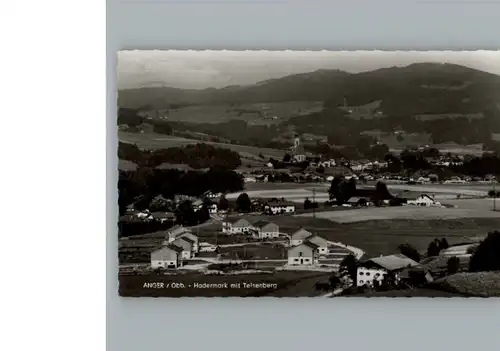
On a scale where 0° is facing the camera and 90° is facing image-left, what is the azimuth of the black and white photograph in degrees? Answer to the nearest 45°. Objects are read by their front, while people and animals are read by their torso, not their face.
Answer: approximately 0°
